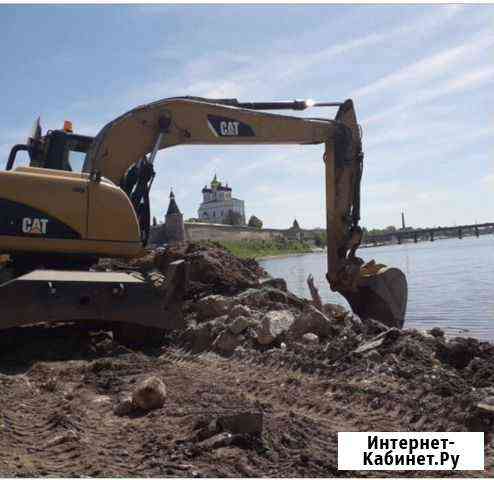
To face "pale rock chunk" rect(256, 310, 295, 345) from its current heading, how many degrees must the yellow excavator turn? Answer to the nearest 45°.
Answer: approximately 45° to its right

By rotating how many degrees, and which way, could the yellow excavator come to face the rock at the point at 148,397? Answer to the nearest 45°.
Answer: approximately 90° to its right

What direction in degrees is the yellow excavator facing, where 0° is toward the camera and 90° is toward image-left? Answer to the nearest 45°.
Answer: approximately 270°

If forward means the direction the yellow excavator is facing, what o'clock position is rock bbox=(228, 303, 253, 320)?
The rock is roughly at 12 o'clock from the yellow excavator.

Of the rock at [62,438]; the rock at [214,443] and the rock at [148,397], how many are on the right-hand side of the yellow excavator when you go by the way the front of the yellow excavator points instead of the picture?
3

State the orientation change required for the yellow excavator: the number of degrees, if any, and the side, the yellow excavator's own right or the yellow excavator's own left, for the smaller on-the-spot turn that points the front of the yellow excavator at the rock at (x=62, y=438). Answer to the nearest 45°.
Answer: approximately 90° to the yellow excavator's own right

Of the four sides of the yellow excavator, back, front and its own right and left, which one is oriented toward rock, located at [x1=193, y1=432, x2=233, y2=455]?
right

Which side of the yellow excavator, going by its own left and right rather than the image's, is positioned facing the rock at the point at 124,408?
right

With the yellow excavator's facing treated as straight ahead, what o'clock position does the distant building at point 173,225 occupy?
The distant building is roughly at 9 o'clock from the yellow excavator.

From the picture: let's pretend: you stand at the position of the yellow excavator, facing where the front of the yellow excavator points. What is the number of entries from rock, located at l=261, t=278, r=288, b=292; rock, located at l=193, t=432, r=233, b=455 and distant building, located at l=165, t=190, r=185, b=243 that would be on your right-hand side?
1

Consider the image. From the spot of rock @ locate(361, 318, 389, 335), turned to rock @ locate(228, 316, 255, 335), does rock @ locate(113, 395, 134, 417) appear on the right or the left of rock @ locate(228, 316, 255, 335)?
left

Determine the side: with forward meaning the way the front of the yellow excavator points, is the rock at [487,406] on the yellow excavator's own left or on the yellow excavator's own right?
on the yellow excavator's own right

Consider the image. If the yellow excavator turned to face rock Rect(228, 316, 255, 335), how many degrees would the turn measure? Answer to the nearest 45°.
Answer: approximately 45° to its right
